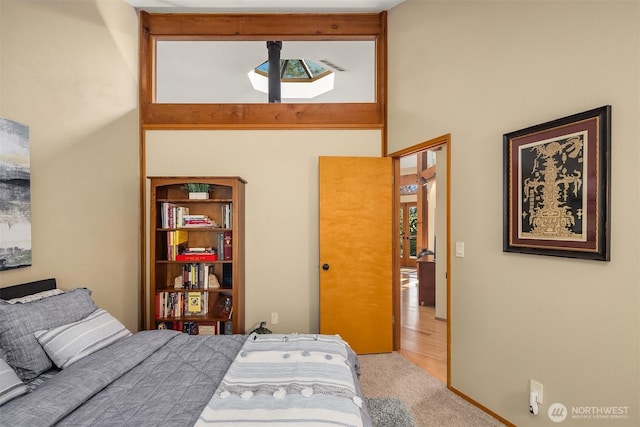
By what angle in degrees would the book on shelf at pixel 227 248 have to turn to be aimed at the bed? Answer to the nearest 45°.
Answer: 0° — it already faces it

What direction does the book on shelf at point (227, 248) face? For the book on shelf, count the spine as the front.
toward the camera

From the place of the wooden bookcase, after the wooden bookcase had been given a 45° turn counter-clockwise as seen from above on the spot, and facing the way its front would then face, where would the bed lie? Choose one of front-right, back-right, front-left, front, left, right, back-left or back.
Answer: front-right

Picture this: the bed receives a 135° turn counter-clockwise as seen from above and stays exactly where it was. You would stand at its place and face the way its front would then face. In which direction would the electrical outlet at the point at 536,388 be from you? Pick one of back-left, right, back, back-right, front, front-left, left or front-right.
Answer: back-right

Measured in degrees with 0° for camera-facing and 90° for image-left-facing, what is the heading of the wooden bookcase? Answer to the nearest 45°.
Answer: approximately 0°

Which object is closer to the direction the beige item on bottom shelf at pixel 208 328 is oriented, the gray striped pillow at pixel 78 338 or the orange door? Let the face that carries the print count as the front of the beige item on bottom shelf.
the gray striped pillow

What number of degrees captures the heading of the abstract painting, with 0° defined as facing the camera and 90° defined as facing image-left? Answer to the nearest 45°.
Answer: approximately 315°

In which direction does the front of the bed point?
to the viewer's right

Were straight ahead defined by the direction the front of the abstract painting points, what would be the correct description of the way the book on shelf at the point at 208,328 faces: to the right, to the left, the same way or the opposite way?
to the right

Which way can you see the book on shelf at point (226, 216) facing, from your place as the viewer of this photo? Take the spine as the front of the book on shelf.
facing the viewer

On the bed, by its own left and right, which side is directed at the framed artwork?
front

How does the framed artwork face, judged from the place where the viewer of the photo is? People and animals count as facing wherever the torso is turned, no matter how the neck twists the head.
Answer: facing the viewer and to the left of the viewer
